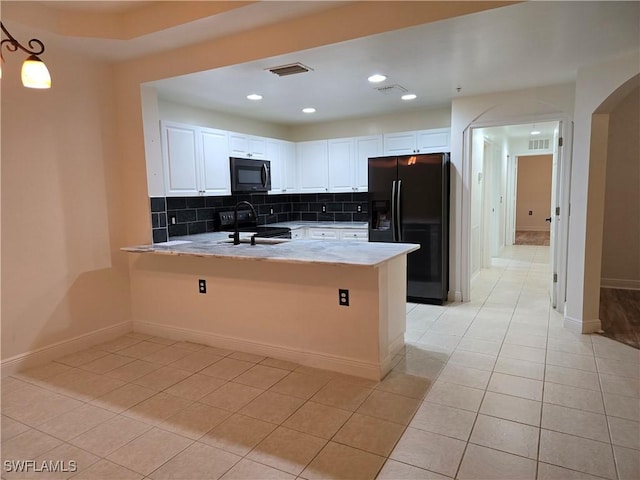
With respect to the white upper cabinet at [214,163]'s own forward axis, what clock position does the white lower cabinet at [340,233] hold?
The white lower cabinet is roughly at 10 o'clock from the white upper cabinet.

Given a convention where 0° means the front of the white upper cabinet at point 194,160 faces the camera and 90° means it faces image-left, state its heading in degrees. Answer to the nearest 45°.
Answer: approximately 315°

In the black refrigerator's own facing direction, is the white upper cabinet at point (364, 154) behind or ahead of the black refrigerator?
behind

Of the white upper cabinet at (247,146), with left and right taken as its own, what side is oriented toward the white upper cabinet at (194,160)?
right

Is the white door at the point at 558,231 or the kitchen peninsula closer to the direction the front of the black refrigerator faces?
the kitchen peninsula

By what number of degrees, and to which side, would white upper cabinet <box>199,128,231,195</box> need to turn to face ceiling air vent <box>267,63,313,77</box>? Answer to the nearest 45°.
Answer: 0° — it already faces it

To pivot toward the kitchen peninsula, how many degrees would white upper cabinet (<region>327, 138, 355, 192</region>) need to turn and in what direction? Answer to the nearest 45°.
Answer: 0° — it already faces it

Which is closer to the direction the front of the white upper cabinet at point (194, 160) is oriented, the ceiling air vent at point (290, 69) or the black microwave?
the ceiling air vent

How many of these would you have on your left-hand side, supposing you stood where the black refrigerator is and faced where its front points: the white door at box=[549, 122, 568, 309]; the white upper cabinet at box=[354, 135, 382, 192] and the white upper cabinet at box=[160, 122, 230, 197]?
1

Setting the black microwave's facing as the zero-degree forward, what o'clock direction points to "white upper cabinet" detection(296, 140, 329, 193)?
The white upper cabinet is roughly at 9 o'clock from the black microwave.
